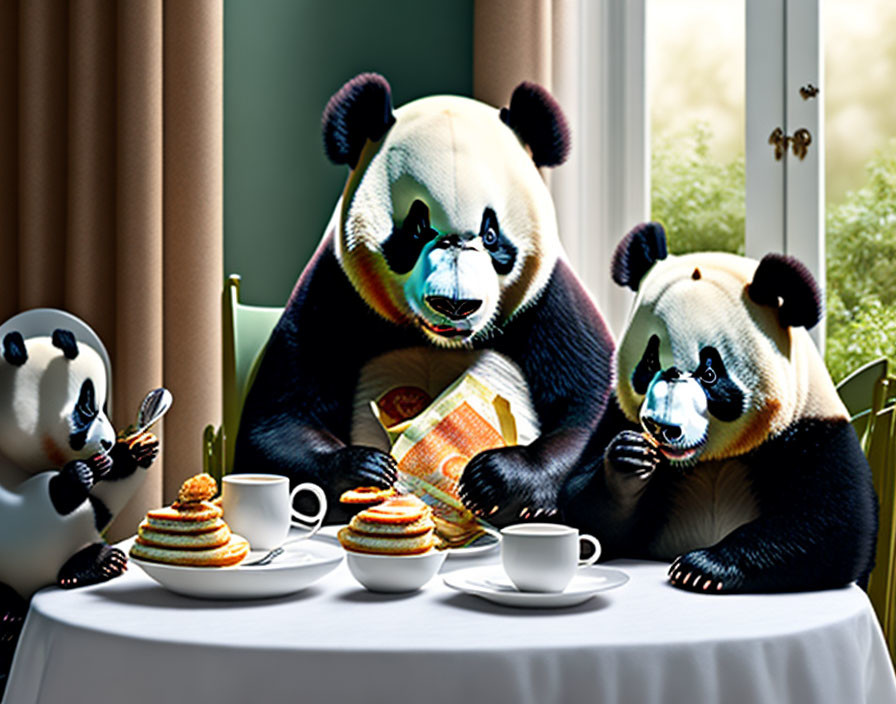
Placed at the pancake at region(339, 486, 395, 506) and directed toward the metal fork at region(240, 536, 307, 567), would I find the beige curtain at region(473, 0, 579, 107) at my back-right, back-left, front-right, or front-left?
back-right

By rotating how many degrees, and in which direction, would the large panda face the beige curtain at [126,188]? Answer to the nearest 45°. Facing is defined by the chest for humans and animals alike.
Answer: approximately 135° to its right

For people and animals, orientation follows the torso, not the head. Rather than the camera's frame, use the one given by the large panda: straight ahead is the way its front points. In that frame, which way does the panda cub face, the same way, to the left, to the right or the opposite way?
to the left

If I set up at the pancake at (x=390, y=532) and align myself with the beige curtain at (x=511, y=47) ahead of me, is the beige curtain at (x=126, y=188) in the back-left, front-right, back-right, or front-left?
front-left

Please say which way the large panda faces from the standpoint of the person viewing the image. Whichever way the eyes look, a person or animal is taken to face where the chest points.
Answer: facing the viewer

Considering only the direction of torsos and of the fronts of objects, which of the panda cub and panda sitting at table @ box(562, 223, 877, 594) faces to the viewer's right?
the panda cub

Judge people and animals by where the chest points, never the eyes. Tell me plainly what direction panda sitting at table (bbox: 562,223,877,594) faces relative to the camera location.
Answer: facing the viewer and to the left of the viewer

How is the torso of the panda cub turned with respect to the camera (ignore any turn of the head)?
to the viewer's right

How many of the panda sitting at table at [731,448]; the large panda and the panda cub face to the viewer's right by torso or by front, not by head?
1
